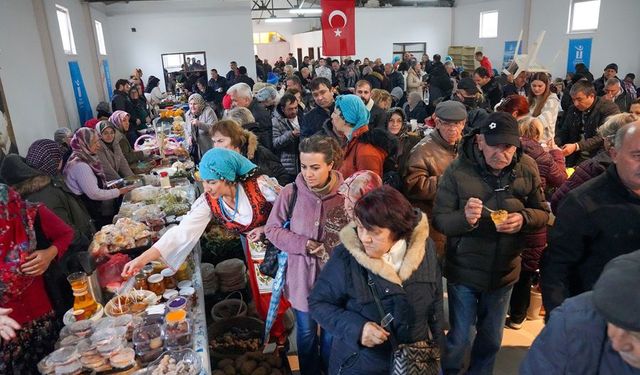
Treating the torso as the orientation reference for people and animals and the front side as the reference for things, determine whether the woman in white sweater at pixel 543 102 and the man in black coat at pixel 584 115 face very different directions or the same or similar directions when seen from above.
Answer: same or similar directions

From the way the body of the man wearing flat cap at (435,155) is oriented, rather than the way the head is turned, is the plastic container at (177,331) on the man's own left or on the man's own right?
on the man's own right

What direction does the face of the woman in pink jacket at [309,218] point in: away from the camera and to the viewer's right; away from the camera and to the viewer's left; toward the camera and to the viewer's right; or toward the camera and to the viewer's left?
toward the camera and to the viewer's left

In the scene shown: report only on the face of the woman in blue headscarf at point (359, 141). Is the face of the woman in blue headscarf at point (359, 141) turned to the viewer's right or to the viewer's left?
to the viewer's left

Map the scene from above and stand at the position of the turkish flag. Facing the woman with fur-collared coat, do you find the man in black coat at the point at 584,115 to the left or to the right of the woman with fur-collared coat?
left

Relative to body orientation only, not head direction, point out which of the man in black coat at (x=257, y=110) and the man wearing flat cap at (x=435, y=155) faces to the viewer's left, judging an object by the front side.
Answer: the man in black coat

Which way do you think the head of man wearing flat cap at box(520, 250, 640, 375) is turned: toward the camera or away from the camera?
toward the camera

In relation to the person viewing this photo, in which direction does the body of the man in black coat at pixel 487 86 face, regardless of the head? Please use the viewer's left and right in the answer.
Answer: facing the viewer and to the left of the viewer

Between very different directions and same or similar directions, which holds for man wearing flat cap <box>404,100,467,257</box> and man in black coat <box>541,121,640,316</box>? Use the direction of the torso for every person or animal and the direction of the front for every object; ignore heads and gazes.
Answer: same or similar directions

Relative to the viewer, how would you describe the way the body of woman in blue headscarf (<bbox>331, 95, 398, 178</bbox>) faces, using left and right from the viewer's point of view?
facing to the left of the viewer

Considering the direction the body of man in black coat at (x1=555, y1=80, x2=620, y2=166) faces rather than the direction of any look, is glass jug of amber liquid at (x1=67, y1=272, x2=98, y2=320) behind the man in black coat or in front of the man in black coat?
in front

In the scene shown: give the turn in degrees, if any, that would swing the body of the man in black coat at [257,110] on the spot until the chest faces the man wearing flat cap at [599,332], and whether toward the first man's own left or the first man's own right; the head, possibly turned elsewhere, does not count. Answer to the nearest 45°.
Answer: approximately 90° to the first man's own left
